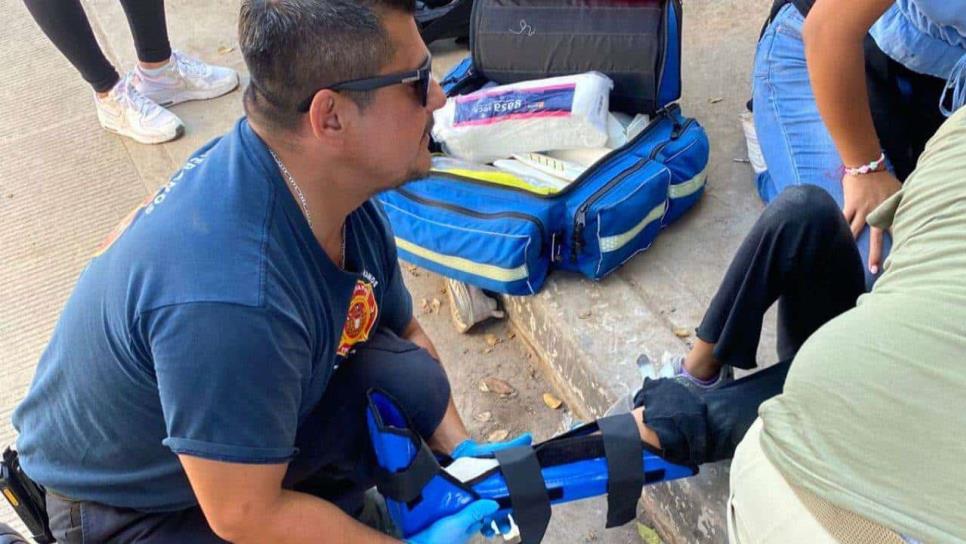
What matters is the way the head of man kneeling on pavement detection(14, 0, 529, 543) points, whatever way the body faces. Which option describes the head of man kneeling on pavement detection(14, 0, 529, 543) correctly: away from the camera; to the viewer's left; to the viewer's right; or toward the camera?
to the viewer's right

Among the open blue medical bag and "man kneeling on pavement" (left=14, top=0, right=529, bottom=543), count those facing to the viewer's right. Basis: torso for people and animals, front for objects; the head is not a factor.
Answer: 1

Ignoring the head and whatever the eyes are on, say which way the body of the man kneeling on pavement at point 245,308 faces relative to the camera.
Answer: to the viewer's right

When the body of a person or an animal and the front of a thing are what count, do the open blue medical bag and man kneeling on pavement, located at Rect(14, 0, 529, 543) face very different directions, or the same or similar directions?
very different directions

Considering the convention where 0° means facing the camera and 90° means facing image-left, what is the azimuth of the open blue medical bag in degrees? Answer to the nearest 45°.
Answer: approximately 45°

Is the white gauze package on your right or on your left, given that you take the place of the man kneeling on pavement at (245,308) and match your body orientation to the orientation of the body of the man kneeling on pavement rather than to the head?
on your left
